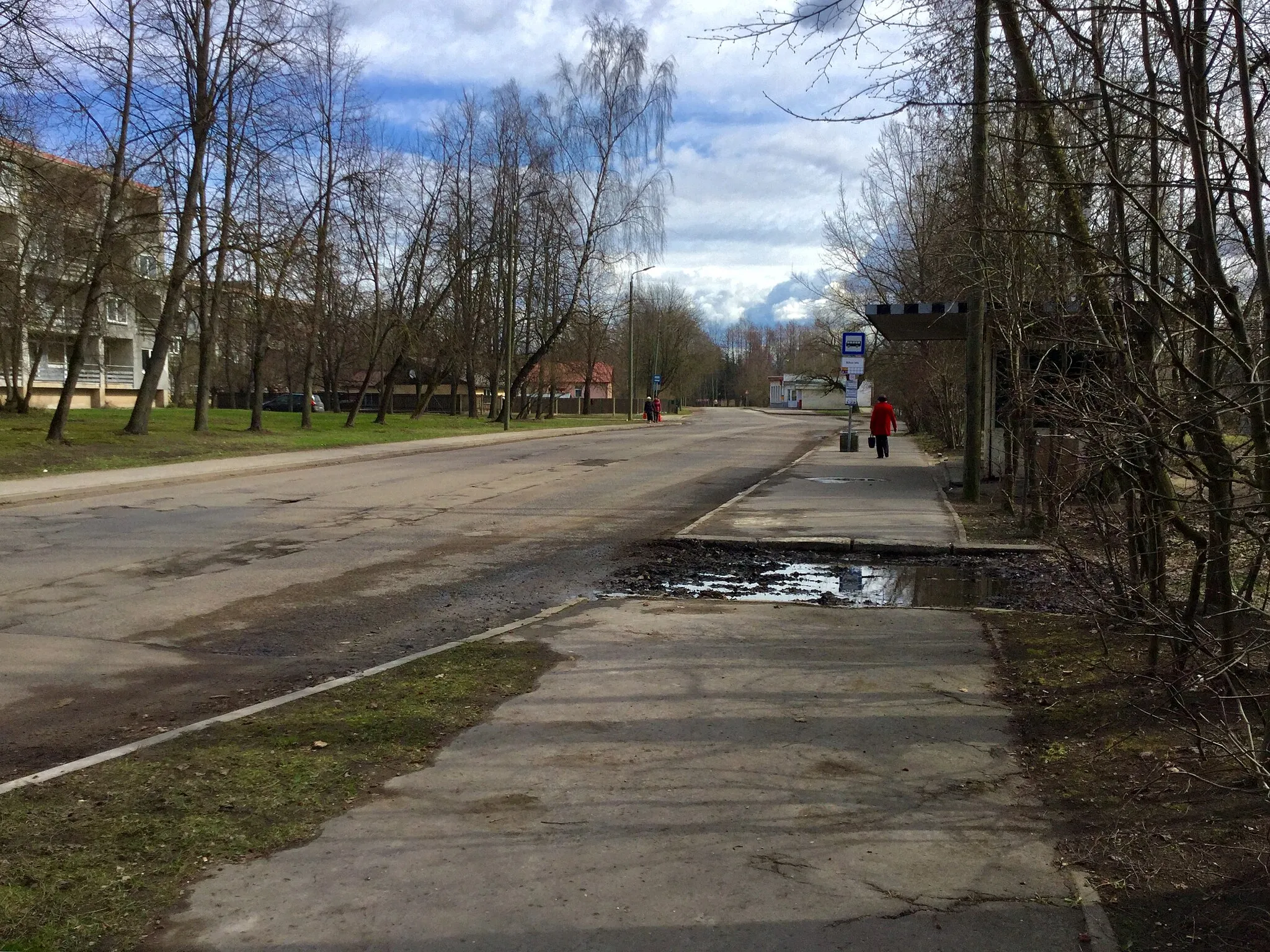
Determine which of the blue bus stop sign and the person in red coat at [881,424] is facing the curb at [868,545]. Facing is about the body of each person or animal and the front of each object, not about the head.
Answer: the blue bus stop sign

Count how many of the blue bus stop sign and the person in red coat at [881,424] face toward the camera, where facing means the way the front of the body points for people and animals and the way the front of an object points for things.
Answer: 1

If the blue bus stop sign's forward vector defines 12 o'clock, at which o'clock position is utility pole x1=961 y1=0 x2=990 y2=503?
The utility pole is roughly at 12 o'clock from the blue bus stop sign.

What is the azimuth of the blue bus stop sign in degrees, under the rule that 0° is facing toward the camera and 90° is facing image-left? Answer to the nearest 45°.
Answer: approximately 0°

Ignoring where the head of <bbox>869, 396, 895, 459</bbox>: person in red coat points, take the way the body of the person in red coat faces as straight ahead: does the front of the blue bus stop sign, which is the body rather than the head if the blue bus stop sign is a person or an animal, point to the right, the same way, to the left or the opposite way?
the opposite way

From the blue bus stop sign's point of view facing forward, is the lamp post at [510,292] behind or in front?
behind

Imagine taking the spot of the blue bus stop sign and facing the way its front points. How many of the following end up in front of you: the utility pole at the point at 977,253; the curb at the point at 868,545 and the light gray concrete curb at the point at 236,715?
3

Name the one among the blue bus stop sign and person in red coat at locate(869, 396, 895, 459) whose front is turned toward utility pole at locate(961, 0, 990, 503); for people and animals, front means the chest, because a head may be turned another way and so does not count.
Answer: the blue bus stop sign

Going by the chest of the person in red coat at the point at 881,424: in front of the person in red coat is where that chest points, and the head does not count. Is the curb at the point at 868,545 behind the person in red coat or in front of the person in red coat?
behind

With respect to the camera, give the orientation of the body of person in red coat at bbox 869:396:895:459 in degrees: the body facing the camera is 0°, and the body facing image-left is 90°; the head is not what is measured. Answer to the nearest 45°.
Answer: approximately 180°
